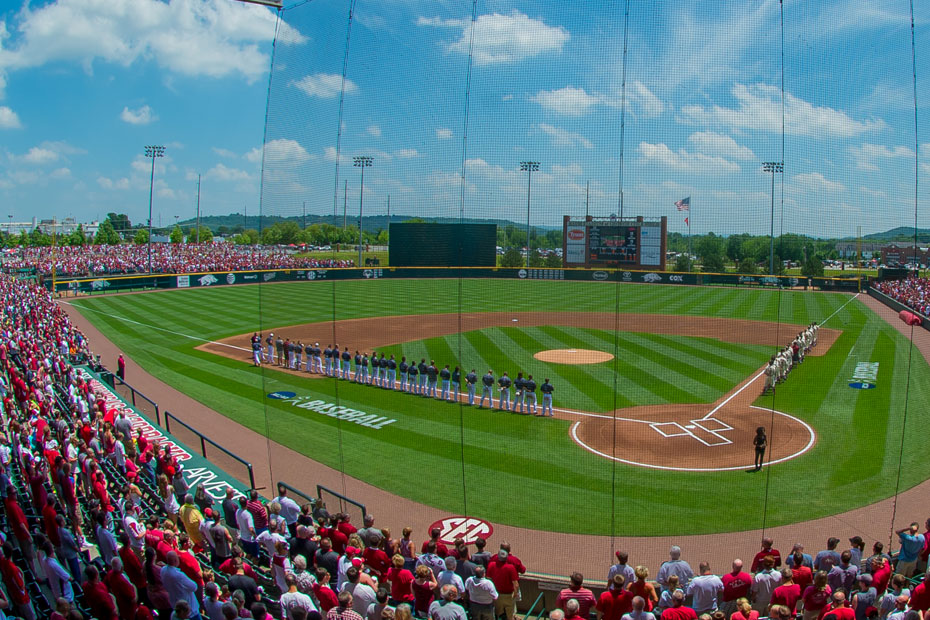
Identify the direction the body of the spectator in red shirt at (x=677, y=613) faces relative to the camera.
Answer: away from the camera

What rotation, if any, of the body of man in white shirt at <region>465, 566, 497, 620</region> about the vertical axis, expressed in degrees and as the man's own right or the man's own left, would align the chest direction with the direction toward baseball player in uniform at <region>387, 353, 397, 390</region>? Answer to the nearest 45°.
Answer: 0° — they already face them

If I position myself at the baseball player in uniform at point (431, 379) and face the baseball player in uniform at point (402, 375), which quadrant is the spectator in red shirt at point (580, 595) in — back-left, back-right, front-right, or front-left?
back-left

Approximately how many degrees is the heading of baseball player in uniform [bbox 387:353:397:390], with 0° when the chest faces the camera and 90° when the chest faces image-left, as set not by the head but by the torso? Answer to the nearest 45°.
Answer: approximately 180°

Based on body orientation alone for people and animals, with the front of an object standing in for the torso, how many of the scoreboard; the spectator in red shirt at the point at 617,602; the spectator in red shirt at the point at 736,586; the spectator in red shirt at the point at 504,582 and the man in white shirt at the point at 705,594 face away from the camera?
4

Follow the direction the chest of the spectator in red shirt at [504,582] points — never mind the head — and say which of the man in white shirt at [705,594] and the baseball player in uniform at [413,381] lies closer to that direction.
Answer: the baseball player in uniform

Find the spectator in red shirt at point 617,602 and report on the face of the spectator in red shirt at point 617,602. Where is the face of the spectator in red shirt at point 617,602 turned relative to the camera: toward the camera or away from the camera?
away from the camera

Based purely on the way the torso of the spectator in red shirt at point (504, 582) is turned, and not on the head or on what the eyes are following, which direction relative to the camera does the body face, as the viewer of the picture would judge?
away from the camera
